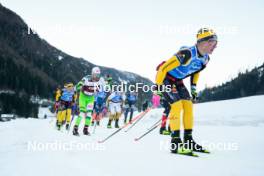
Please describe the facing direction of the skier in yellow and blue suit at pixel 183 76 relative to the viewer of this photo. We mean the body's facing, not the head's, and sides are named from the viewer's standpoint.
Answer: facing the viewer and to the right of the viewer

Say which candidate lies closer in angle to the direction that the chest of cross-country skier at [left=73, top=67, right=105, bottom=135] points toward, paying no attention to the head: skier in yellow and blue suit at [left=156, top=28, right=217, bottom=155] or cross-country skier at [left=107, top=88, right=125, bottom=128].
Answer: the skier in yellow and blue suit

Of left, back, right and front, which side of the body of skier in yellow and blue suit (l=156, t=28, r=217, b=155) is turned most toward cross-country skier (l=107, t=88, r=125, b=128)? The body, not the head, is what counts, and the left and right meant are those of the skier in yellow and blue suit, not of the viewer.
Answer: back

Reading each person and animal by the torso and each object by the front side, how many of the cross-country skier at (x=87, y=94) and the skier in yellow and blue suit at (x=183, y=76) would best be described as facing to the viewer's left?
0

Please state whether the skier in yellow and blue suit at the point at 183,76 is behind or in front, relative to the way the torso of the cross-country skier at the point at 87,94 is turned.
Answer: in front

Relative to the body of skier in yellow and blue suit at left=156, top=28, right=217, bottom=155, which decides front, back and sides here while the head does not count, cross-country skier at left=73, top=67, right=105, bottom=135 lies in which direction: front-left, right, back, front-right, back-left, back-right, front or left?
back
